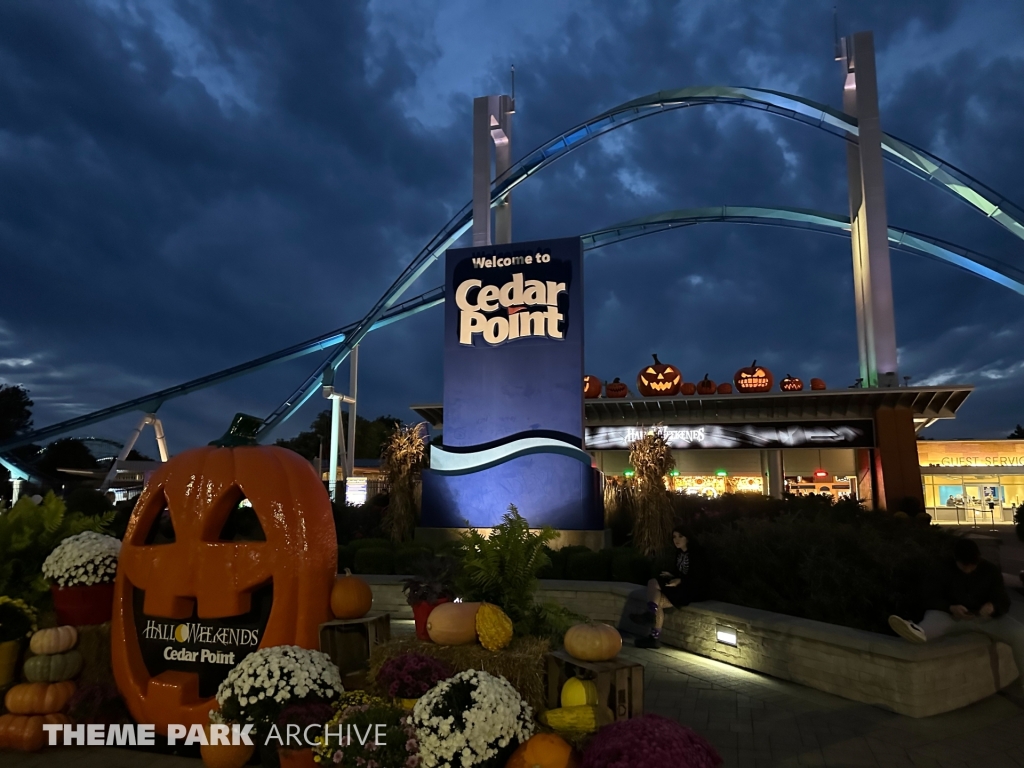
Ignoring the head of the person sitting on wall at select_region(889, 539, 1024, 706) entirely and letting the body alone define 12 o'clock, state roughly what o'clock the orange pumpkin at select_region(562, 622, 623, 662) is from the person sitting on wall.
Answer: The orange pumpkin is roughly at 1 o'clock from the person sitting on wall.

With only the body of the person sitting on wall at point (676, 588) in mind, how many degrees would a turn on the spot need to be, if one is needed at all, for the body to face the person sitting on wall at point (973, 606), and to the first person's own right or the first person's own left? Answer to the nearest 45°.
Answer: approximately 90° to the first person's own left

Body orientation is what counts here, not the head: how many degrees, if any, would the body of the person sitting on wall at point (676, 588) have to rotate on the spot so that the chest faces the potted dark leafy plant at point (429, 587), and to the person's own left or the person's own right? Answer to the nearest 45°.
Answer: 0° — they already face it

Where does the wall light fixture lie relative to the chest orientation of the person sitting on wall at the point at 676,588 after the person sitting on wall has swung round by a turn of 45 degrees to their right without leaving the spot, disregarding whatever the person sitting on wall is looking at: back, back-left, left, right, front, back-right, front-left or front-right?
back-left

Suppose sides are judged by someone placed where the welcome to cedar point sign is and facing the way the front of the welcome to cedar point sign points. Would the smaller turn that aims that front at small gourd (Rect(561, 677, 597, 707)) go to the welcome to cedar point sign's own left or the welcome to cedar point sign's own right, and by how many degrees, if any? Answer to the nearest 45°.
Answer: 0° — it already faces it

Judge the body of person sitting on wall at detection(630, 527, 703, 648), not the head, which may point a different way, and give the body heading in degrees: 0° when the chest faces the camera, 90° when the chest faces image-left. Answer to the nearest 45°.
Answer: approximately 45°

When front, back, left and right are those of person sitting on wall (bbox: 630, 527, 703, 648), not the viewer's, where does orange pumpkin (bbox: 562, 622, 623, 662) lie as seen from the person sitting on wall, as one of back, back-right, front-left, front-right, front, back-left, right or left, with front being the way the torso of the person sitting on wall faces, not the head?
front-left

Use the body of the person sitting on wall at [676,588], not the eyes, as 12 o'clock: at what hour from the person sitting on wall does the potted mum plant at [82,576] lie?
The potted mum plant is roughly at 12 o'clock from the person sitting on wall.

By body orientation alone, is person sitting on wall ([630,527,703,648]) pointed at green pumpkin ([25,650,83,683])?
yes

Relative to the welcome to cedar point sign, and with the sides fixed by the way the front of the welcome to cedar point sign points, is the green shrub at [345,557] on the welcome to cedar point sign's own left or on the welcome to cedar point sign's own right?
on the welcome to cedar point sign's own right

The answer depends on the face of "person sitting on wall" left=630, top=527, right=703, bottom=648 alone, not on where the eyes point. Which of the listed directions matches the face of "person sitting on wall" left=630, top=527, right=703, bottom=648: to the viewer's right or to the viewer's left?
to the viewer's left
